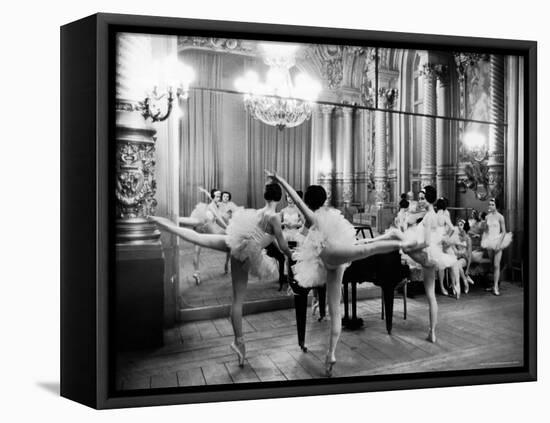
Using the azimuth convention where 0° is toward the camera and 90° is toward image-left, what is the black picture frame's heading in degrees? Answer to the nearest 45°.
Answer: approximately 315°
